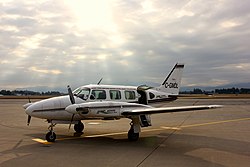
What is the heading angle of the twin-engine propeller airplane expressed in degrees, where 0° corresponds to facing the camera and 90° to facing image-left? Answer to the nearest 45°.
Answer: approximately 45°
